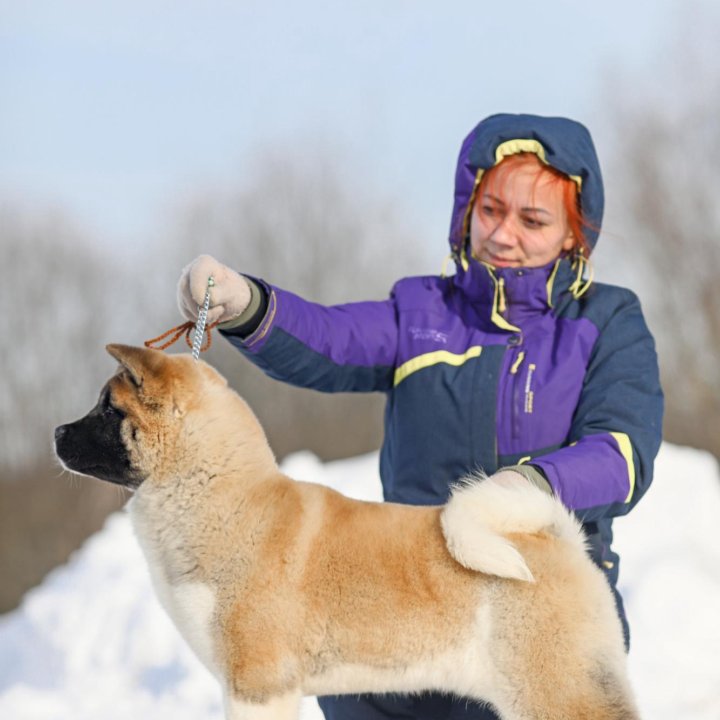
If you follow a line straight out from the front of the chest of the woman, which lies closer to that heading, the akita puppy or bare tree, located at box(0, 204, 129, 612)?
the akita puppy

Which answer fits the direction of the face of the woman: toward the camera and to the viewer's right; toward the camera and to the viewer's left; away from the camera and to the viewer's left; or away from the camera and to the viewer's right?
toward the camera and to the viewer's left

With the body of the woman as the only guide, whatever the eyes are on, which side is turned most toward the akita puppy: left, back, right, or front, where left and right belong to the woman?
front

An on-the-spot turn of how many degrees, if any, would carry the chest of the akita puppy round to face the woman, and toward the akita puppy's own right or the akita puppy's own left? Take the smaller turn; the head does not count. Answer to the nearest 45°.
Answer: approximately 135° to the akita puppy's own right

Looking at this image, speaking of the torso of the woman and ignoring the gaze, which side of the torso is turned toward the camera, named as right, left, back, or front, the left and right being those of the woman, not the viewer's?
front

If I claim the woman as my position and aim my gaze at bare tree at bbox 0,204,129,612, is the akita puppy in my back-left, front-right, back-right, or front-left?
back-left

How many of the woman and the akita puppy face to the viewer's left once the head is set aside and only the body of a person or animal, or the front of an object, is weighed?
1

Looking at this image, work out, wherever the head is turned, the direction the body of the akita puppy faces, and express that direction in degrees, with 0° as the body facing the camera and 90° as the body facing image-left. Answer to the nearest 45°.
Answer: approximately 90°

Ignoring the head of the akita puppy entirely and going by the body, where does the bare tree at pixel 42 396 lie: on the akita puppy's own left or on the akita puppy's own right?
on the akita puppy's own right

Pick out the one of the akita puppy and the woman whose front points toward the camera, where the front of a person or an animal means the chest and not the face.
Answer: the woman

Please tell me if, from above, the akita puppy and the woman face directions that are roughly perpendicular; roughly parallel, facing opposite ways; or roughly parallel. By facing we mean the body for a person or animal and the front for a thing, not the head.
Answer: roughly perpendicular

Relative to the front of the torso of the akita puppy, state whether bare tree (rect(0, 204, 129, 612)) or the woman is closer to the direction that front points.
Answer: the bare tree

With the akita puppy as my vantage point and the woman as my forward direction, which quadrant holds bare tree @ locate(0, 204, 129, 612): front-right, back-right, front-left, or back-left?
front-left

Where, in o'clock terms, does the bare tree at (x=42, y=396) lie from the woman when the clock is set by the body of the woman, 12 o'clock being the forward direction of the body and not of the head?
The bare tree is roughly at 5 o'clock from the woman.
